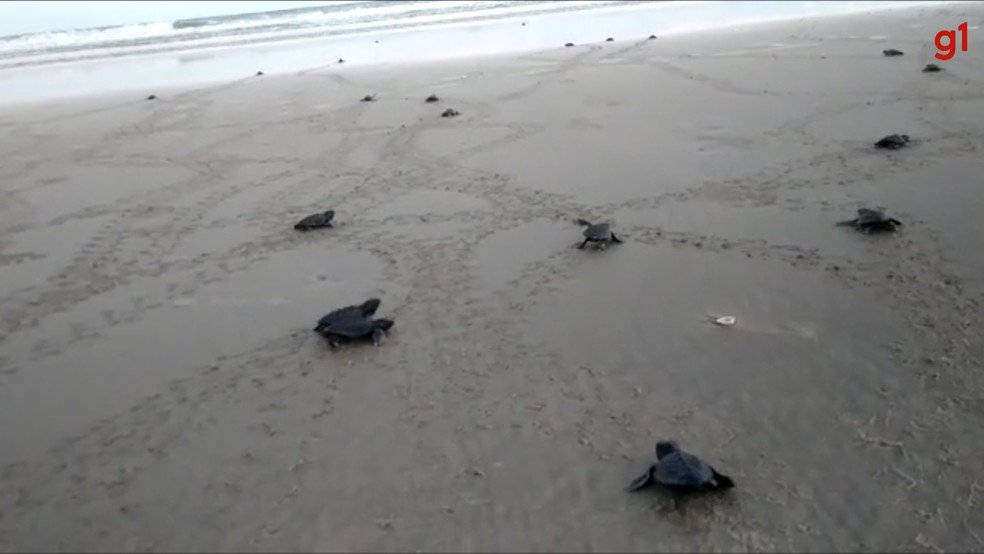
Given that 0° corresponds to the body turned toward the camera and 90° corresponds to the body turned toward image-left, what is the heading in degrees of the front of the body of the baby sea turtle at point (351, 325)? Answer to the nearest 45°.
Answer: approximately 270°

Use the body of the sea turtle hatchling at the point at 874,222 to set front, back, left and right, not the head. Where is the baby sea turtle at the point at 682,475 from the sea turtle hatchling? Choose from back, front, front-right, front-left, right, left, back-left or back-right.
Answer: back

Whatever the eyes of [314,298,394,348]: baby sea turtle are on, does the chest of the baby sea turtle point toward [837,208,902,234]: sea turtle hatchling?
yes

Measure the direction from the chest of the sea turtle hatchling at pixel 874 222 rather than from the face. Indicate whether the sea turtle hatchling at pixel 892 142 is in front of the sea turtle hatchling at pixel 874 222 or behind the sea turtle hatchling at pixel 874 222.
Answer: in front

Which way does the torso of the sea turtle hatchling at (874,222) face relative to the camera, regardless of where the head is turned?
away from the camera

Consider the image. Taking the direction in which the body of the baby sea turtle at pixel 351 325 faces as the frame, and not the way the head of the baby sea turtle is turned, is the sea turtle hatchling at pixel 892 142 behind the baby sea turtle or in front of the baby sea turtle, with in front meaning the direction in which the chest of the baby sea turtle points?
in front

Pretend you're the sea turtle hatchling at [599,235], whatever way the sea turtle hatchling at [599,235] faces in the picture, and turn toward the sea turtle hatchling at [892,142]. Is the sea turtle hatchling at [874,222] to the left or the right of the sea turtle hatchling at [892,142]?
right

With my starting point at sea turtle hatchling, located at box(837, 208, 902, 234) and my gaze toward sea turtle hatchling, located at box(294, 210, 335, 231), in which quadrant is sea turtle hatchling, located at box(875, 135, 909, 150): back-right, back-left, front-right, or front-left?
back-right

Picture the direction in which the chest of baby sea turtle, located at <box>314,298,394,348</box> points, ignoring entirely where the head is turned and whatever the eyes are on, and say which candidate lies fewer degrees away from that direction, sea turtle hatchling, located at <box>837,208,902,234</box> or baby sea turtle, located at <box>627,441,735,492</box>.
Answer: the sea turtle hatchling

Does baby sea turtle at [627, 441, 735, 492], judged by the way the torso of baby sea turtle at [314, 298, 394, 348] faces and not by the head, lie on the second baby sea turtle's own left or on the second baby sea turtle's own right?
on the second baby sea turtle's own right

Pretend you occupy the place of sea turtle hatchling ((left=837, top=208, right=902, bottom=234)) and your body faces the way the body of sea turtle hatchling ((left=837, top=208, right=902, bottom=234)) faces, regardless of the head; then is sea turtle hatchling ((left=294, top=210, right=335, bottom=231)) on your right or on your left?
on your left

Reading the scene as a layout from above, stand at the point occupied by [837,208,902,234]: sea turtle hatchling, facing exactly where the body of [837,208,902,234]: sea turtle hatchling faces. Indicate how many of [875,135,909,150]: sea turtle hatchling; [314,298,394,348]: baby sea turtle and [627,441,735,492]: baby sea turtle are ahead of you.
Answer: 1

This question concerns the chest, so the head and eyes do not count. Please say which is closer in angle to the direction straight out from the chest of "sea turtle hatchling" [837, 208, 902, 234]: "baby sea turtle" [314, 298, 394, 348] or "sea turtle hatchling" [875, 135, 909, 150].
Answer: the sea turtle hatchling
